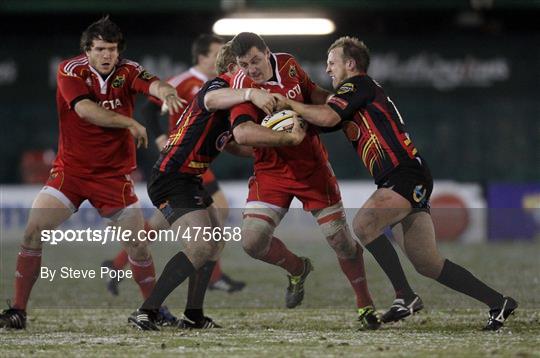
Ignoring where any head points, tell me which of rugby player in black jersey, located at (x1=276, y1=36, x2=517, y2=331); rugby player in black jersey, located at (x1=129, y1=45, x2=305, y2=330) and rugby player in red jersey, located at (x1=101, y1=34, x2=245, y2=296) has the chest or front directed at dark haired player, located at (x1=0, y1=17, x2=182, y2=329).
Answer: rugby player in black jersey, located at (x1=276, y1=36, x2=517, y2=331)

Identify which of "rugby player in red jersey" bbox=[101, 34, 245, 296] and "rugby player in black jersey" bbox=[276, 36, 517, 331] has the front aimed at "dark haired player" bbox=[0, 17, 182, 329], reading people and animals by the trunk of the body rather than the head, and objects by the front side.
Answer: the rugby player in black jersey

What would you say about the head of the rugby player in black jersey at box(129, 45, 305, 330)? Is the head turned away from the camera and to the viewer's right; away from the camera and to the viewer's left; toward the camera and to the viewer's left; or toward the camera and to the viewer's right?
away from the camera and to the viewer's right

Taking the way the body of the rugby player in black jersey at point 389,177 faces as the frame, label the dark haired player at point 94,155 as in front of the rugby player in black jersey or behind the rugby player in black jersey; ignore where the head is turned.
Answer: in front

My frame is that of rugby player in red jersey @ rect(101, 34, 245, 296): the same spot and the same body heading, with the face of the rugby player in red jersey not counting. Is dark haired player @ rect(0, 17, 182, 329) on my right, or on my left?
on my right

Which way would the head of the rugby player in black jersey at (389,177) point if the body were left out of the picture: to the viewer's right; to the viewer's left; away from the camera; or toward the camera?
to the viewer's left

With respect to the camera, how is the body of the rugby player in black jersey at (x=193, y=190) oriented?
to the viewer's right

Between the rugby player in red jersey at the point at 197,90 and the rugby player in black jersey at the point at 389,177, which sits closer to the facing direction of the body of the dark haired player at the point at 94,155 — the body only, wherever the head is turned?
the rugby player in black jersey

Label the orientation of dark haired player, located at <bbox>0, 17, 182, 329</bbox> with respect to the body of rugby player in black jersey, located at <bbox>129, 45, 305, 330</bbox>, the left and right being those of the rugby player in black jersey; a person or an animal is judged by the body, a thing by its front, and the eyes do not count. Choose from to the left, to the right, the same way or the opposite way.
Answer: to the right

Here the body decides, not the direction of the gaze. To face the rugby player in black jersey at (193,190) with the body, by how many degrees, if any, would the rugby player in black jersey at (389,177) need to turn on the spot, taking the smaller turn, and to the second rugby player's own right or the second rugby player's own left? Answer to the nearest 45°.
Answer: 0° — they already face them

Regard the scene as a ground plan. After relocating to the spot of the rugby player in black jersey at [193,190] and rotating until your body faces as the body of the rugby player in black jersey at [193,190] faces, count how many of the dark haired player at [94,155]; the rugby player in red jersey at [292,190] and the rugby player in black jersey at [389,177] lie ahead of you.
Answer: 2

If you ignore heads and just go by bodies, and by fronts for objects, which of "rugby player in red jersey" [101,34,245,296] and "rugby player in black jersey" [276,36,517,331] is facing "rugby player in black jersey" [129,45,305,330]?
"rugby player in black jersey" [276,36,517,331]

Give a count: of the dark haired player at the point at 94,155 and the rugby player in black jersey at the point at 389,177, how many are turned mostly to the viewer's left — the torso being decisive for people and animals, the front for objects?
1
